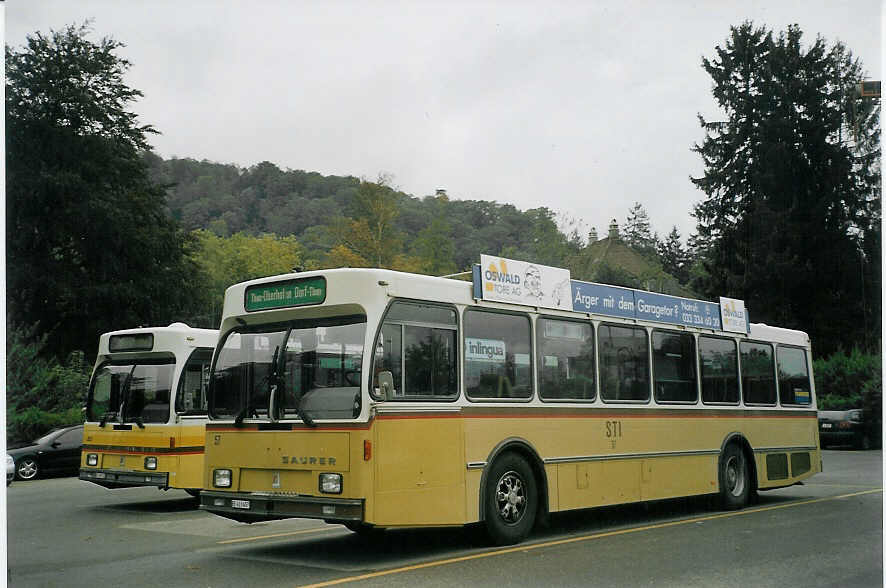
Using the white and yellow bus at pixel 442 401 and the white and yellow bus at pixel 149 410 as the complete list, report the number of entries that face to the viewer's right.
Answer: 0

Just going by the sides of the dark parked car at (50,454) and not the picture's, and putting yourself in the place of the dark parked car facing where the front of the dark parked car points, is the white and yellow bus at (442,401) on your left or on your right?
on your left

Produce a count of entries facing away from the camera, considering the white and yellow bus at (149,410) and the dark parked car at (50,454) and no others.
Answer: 0

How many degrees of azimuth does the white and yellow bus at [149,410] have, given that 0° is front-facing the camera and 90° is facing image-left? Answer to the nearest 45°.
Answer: approximately 45°

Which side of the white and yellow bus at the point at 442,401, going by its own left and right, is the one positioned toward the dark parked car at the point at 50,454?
right

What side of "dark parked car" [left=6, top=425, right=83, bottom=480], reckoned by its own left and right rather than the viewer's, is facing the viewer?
left

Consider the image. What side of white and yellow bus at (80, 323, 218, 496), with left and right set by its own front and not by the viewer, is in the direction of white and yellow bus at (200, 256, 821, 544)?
left

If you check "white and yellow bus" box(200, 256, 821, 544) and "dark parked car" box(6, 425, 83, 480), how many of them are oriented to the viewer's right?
0

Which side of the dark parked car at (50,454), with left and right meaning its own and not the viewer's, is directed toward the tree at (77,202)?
right
